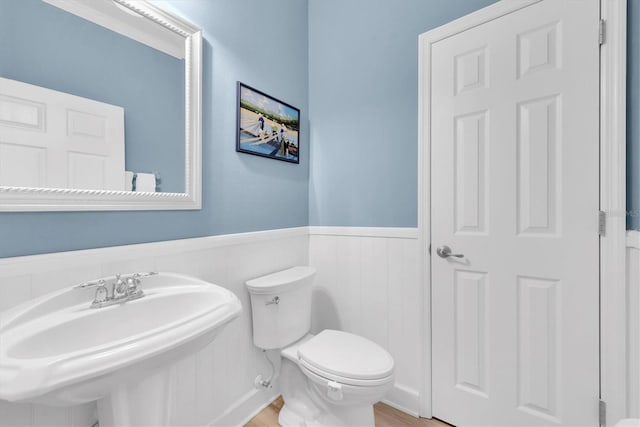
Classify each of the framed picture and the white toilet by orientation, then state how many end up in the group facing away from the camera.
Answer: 0

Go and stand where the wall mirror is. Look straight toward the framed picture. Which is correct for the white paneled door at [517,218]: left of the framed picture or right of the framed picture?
right

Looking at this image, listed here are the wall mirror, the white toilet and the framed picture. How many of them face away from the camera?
0

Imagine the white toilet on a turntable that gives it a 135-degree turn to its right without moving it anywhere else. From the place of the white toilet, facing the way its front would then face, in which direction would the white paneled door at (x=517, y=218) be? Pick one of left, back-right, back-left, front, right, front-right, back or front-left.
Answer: back

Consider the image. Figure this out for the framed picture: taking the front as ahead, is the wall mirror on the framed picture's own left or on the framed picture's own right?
on the framed picture's own right

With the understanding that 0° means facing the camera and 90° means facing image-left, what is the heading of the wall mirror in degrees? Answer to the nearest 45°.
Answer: approximately 315°

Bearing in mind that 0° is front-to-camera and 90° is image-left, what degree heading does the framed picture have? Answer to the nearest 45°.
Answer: approximately 315°

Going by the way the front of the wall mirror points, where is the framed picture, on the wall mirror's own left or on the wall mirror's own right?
on the wall mirror's own left

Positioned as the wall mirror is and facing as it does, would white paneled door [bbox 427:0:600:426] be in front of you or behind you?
in front

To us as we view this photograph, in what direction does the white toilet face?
facing the viewer and to the right of the viewer

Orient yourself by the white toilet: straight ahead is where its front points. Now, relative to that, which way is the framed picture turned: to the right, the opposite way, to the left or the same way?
the same way
